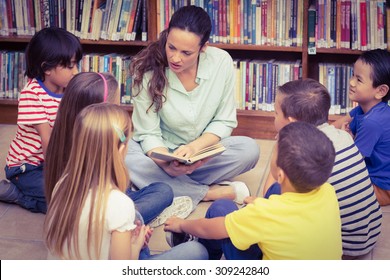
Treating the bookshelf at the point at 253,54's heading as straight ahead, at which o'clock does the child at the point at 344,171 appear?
The child is roughly at 12 o'clock from the bookshelf.

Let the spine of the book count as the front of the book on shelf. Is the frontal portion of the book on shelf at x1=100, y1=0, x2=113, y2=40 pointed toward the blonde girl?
yes

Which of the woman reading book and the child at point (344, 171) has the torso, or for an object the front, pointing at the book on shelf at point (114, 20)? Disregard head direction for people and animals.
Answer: the child

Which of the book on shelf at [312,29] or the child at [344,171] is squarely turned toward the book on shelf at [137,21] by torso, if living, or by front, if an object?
the child

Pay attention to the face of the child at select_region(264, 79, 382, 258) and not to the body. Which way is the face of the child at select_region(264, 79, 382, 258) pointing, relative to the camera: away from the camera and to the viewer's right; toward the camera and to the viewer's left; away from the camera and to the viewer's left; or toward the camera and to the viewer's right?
away from the camera and to the viewer's left

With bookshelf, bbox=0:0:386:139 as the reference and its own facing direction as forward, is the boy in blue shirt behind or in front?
in front

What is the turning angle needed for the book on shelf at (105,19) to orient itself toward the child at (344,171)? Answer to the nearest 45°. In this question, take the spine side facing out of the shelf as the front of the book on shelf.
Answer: approximately 45° to its left

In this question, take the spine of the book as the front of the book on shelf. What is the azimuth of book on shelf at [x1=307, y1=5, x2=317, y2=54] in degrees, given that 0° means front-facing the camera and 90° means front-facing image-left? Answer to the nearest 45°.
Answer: approximately 0°

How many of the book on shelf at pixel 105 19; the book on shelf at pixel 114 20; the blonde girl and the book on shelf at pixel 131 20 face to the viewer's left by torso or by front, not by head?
0

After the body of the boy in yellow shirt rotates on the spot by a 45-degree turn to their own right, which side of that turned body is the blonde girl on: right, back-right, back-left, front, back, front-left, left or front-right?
left

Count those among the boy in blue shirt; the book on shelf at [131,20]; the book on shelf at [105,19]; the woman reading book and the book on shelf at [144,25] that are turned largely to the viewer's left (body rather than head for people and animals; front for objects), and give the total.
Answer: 1

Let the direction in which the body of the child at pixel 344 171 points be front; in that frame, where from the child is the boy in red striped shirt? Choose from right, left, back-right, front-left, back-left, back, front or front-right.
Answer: front-left

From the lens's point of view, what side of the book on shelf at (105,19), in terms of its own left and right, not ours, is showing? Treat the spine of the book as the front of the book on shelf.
front

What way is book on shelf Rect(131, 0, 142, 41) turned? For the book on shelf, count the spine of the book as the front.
toward the camera

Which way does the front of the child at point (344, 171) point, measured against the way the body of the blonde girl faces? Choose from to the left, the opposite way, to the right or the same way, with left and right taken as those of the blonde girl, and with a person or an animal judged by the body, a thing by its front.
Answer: to the left
